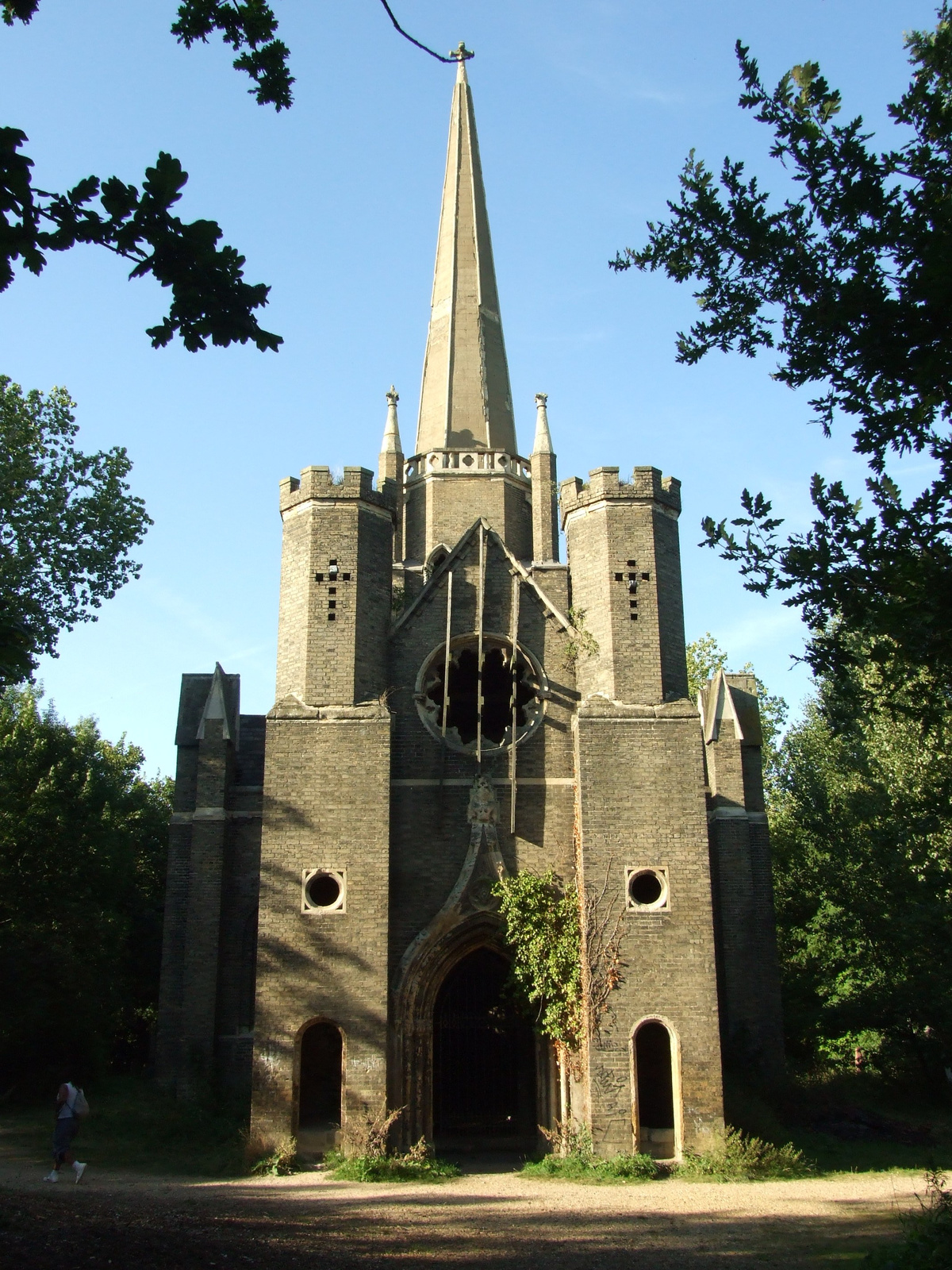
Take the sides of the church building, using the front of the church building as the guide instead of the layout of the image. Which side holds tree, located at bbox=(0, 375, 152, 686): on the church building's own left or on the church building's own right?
on the church building's own right

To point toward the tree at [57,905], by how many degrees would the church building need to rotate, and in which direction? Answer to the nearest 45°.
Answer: approximately 135° to its right

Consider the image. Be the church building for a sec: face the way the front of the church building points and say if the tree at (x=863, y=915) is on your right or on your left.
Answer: on your left

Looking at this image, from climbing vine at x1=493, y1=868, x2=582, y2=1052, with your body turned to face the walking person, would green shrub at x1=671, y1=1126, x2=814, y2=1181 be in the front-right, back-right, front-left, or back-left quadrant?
back-left

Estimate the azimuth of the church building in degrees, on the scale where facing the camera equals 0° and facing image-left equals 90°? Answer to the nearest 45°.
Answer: approximately 0°

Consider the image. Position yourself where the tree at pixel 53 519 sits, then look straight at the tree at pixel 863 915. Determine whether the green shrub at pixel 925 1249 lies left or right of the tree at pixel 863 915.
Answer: right

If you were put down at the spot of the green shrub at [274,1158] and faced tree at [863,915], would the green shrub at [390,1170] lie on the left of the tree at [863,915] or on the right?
right

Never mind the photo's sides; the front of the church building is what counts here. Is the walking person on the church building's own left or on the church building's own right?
on the church building's own right
